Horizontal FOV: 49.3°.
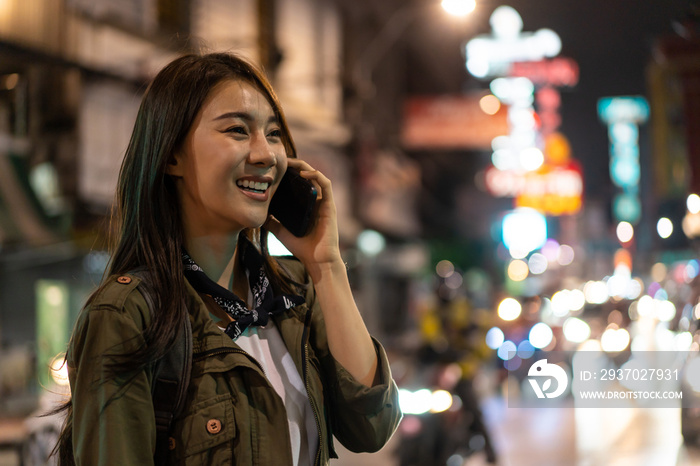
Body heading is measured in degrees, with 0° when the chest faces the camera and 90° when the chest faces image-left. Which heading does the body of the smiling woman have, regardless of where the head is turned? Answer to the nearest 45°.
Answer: approximately 315°

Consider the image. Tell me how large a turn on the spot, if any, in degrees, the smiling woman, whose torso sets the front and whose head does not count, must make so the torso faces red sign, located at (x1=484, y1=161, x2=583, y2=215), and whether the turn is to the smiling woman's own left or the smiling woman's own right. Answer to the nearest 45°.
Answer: approximately 90° to the smiling woman's own left

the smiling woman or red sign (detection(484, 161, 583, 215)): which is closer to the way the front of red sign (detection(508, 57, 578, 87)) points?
the smiling woman

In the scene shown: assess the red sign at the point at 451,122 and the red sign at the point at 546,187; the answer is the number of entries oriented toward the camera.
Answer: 2

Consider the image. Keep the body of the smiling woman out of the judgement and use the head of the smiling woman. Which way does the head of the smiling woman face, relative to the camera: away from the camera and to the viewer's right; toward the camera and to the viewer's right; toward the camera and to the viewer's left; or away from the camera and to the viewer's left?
toward the camera and to the viewer's right

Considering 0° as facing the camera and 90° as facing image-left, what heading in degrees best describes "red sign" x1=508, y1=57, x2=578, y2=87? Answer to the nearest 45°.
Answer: approximately 0°

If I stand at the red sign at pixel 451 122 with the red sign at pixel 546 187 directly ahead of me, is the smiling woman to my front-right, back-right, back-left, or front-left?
back-right

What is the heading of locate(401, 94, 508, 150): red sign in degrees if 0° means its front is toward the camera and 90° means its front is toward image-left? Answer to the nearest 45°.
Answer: approximately 0°
